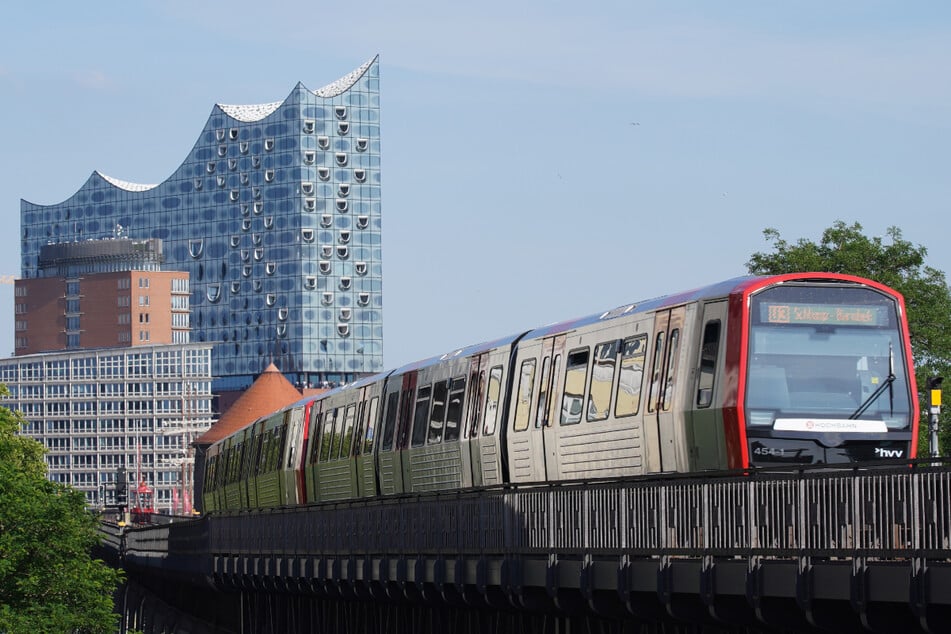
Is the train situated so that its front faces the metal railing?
no

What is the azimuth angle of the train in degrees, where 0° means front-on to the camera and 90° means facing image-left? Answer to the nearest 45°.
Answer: approximately 315°
